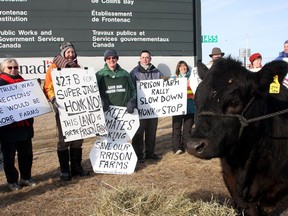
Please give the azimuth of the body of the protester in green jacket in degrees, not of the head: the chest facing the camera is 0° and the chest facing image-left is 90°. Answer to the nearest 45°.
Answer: approximately 0°

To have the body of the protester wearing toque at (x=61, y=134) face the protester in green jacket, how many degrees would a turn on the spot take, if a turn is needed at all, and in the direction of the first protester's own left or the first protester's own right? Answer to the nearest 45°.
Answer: approximately 45° to the first protester's own left

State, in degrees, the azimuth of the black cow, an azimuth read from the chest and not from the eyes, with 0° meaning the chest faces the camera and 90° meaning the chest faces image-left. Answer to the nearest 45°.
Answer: approximately 45°

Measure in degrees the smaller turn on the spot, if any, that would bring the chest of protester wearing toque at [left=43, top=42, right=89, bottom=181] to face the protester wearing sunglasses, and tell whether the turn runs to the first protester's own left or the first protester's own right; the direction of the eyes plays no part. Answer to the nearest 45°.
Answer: approximately 135° to the first protester's own right

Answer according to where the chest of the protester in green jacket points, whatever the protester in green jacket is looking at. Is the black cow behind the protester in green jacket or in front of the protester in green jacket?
in front

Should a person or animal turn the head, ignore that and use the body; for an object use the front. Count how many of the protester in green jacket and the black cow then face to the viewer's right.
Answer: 0

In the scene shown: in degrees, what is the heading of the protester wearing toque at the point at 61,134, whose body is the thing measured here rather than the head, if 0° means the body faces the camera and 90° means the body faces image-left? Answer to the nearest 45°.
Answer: approximately 315°

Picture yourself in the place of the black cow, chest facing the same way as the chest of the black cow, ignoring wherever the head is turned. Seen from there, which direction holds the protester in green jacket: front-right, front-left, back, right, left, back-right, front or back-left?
right

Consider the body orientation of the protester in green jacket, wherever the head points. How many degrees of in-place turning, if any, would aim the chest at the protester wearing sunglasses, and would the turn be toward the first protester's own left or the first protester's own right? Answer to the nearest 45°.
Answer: approximately 45° to the first protester's own right
